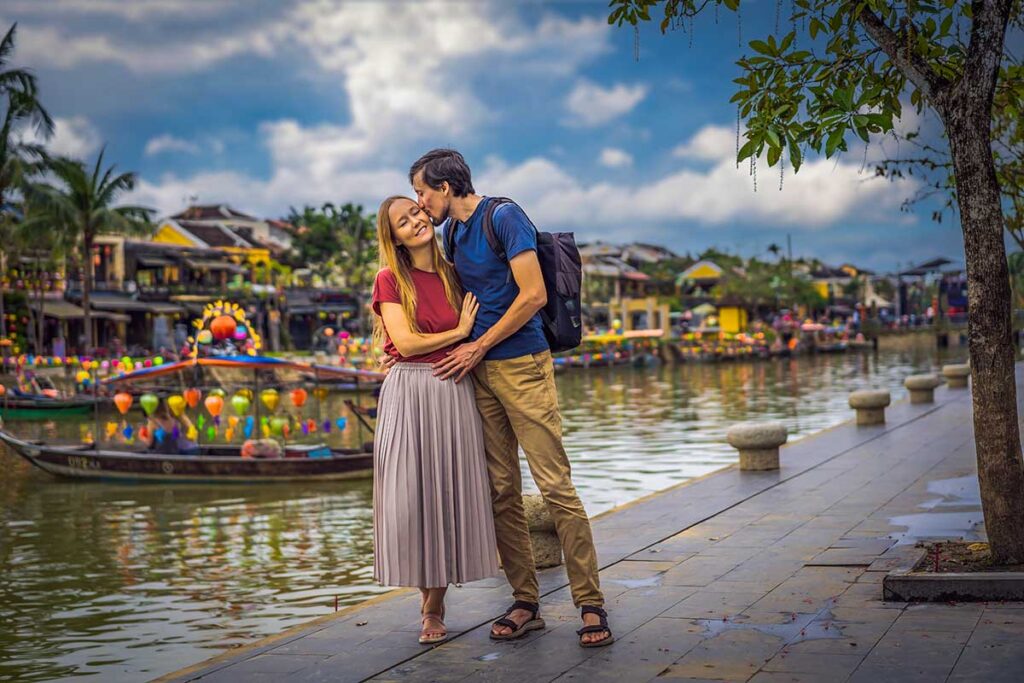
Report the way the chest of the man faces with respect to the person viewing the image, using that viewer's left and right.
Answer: facing the viewer and to the left of the viewer

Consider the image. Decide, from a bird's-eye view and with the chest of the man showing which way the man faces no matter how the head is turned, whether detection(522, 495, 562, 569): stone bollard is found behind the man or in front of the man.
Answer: behind

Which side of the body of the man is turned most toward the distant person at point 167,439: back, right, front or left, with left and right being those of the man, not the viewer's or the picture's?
right

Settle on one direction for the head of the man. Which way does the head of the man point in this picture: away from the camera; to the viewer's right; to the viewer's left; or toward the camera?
to the viewer's left

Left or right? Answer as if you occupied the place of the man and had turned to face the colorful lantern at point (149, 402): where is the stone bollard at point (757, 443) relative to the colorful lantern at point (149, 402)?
right

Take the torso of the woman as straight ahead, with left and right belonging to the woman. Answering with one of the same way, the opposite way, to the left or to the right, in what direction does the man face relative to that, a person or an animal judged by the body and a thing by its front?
to the right

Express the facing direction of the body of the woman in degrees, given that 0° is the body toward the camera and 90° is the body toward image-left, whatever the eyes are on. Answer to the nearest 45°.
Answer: approximately 315°

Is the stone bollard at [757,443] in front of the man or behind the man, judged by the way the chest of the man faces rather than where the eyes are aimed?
behind

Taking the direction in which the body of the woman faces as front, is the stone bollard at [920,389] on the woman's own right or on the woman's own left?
on the woman's own left
